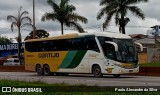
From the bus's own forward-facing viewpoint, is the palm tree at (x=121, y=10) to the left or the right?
on its left
